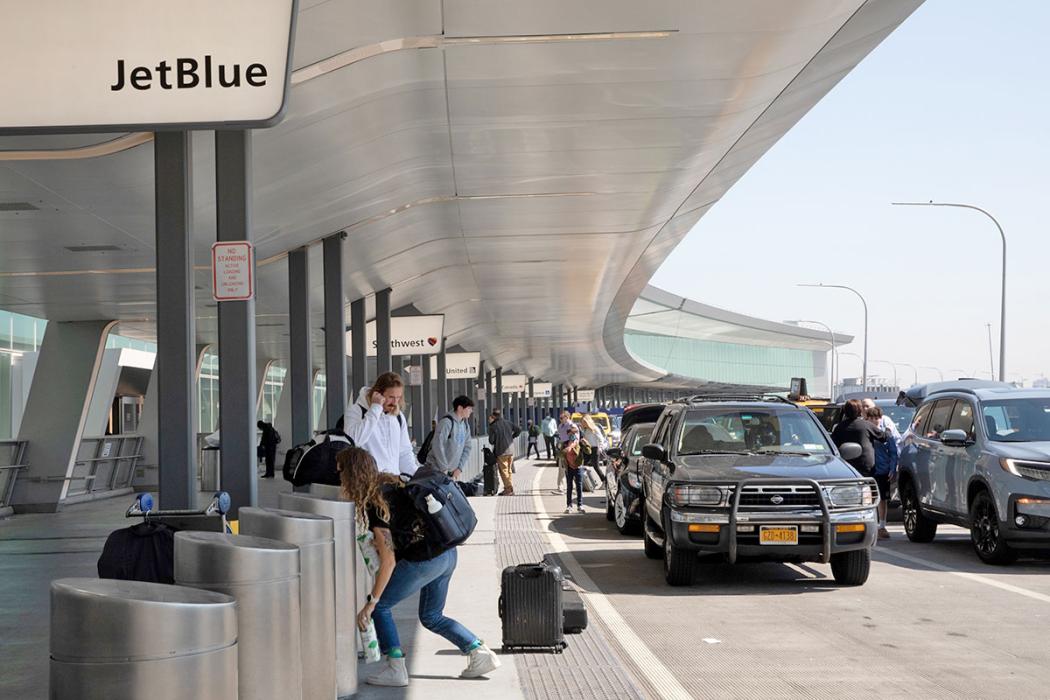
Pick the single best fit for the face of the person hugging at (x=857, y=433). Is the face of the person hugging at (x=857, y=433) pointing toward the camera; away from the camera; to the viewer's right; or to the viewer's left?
away from the camera

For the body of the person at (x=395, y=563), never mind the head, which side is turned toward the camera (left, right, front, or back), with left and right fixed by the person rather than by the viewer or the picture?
left

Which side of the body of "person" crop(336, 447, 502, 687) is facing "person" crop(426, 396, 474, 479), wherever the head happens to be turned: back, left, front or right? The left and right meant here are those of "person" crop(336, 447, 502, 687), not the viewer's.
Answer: right

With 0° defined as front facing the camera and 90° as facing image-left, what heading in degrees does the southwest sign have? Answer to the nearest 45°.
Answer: approximately 0°

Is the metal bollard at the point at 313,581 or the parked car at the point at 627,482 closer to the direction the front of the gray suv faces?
the metal bollard

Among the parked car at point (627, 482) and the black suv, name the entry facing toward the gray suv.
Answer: the parked car

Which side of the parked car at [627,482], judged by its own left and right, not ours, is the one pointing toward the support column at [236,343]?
right

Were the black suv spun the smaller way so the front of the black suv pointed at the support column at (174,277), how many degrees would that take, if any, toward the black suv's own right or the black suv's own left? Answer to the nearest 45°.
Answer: approximately 45° to the black suv's own right

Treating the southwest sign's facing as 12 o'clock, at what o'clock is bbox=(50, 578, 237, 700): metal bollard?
The metal bollard is roughly at 12 o'clock from the southwest sign.

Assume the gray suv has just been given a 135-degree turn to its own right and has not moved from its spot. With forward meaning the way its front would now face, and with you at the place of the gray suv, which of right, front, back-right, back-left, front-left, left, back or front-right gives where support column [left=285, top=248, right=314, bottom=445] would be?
front
